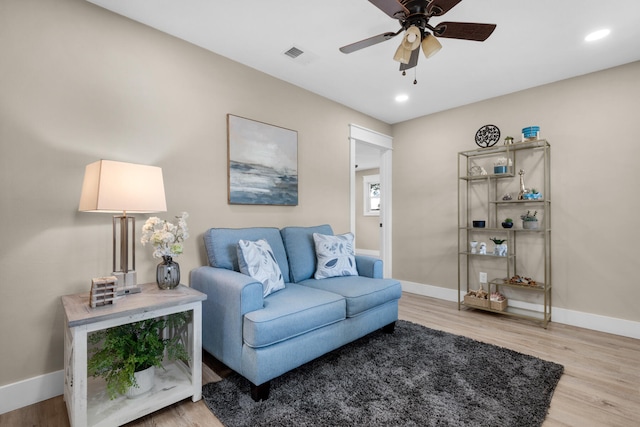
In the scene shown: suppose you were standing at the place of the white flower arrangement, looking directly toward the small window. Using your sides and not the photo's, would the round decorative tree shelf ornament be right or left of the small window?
right

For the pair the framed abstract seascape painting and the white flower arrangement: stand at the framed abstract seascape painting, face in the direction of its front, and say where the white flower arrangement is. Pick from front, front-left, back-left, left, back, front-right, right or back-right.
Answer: right

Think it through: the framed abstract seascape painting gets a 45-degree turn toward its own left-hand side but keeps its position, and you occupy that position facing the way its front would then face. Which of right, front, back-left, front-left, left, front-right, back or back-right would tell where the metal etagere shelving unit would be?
front

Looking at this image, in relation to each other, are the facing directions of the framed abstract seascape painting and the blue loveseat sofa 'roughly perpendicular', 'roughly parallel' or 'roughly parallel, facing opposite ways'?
roughly parallel

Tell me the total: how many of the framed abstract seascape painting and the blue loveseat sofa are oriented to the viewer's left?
0

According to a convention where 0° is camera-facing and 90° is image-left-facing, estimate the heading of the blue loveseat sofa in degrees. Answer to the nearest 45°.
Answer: approximately 315°

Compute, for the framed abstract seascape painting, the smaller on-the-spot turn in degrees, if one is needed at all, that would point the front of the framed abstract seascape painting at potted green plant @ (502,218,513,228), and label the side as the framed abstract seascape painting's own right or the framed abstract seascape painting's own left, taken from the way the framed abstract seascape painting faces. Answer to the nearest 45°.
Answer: approximately 45° to the framed abstract seascape painting's own left

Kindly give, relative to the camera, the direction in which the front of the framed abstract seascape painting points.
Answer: facing the viewer and to the right of the viewer

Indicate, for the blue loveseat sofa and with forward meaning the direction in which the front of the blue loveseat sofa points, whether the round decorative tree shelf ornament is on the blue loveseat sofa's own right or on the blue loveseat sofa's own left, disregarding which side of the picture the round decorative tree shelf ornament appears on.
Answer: on the blue loveseat sofa's own left
